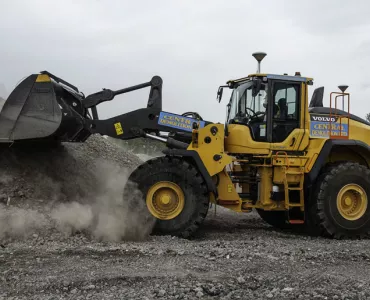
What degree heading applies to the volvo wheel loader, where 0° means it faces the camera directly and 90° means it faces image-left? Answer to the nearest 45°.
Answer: approximately 90°
